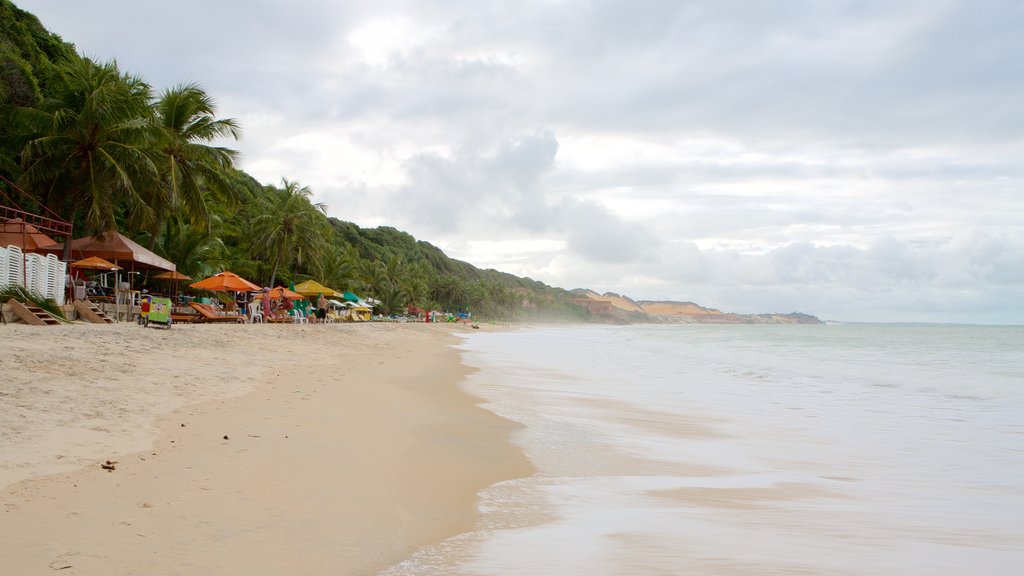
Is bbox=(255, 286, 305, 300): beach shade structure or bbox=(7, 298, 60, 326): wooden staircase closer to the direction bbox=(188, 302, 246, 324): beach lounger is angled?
the beach shade structure

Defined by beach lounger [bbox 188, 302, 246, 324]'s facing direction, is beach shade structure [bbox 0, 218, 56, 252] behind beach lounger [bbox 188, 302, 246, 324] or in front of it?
behind

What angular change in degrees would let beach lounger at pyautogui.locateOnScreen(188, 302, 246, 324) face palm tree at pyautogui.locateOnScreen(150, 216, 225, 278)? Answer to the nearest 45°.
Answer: approximately 90° to its left

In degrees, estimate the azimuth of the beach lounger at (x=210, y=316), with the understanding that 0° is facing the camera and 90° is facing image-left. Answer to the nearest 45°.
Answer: approximately 270°

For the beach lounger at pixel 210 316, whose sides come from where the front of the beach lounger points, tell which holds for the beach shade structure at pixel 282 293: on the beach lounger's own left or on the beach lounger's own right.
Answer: on the beach lounger's own left

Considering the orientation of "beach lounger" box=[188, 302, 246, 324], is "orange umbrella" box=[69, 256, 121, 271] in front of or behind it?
behind

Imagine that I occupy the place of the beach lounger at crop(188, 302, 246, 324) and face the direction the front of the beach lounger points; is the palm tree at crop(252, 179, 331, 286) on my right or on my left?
on my left

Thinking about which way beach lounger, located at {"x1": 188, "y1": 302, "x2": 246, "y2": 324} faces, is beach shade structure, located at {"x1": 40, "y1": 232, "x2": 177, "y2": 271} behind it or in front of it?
behind
